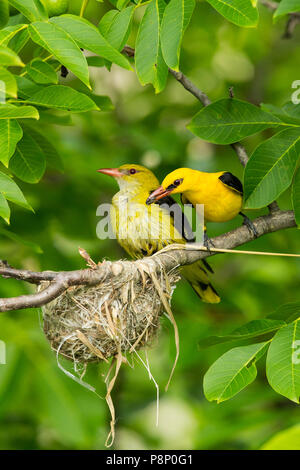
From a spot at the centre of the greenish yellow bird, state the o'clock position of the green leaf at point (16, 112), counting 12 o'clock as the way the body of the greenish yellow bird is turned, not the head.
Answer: The green leaf is roughly at 1 o'clock from the greenish yellow bird.

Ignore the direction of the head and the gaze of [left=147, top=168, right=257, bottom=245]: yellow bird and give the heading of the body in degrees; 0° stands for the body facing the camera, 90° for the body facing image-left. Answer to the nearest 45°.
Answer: approximately 45°

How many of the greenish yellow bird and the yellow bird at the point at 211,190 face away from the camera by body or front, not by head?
0

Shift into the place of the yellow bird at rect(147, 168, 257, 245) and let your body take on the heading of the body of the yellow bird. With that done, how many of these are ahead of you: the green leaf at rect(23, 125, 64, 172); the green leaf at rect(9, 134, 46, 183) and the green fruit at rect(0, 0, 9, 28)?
3

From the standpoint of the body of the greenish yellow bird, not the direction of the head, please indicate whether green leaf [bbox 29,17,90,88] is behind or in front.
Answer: in front

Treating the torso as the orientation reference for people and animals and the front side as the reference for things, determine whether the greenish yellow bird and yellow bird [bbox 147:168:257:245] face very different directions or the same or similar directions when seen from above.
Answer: same or similar directions

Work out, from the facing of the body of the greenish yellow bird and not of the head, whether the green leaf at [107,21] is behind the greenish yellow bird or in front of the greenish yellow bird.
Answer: in front

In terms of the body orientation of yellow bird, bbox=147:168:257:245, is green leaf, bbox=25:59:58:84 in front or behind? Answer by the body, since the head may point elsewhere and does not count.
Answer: in front

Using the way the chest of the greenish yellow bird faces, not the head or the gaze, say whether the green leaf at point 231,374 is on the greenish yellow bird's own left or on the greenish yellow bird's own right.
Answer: on the greenish yellow bird's own left
